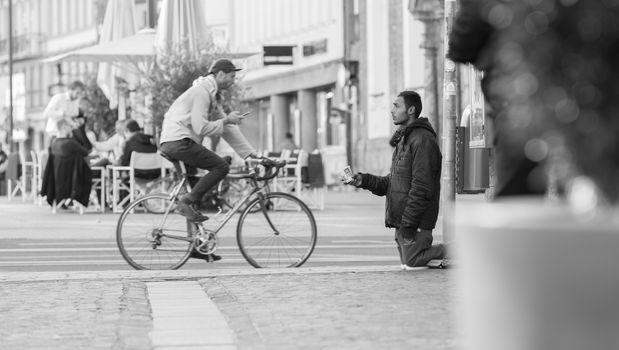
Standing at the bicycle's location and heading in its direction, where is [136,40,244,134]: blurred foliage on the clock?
The blurred foliage is roughly at 9 o'clock from the bicycle.

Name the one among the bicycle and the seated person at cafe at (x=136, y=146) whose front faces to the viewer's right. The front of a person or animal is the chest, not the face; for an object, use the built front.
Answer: the bicycle

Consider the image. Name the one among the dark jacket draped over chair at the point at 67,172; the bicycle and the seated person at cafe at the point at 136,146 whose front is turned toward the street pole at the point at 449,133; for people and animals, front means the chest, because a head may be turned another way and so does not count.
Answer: the bicycle

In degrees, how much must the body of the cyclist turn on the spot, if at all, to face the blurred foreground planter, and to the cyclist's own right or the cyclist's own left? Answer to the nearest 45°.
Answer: approximately 90° to the cyclist's own right

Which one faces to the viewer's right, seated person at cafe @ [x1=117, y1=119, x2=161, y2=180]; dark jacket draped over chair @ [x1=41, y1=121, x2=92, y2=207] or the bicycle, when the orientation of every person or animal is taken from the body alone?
the bicycle

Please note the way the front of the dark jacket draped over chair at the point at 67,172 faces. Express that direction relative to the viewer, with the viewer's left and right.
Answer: facing away from the viewer

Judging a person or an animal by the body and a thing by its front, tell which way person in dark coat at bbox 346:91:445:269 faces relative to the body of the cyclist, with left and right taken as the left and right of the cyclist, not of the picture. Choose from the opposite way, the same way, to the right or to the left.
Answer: the opposite way

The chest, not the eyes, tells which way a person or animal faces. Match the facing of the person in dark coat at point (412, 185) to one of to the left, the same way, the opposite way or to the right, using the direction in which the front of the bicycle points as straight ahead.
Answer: the opposite way

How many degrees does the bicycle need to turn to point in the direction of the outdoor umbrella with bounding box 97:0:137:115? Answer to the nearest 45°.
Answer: approximately 90° to its left

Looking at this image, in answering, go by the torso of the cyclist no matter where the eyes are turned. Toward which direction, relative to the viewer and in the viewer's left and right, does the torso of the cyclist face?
facing to the right of the viewer

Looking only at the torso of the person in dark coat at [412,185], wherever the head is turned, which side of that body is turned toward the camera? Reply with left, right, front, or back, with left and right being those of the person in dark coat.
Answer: left

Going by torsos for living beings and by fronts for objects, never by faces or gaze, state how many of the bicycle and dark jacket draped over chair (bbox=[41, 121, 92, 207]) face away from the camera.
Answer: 1
